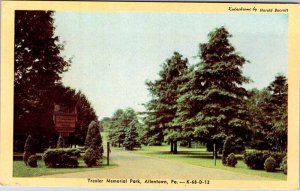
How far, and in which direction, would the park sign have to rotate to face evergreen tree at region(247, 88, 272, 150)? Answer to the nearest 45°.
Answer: approximately 90° to its left

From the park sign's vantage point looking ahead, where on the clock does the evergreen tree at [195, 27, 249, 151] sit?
The evergreen tree is roughly at 9 o'clock from the park sign.

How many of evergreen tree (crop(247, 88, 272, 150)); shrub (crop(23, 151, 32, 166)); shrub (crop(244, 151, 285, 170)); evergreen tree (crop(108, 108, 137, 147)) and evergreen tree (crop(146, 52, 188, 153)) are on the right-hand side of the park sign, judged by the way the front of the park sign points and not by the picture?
1

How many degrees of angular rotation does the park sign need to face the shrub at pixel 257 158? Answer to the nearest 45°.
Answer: approximately 90° to its left

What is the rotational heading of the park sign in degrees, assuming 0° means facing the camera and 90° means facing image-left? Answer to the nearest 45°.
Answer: approximately 0°

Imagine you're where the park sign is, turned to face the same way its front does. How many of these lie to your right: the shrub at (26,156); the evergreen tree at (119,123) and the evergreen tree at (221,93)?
1

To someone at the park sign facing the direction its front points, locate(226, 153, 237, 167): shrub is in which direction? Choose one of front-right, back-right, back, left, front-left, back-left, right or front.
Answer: left

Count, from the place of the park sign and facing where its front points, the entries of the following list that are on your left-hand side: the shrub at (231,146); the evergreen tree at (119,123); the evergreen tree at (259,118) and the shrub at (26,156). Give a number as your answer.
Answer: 3

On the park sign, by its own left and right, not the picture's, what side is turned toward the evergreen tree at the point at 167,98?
left
